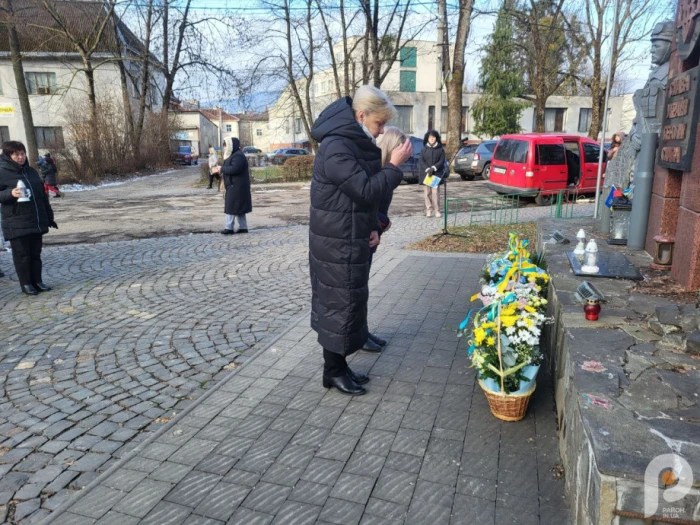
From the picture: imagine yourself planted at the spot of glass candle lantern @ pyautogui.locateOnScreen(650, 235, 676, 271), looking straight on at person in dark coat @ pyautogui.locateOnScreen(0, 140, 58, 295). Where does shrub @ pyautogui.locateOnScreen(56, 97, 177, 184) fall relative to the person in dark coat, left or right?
right

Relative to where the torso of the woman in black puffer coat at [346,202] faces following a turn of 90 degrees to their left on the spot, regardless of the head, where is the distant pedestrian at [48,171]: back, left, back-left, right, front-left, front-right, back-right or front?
front-left

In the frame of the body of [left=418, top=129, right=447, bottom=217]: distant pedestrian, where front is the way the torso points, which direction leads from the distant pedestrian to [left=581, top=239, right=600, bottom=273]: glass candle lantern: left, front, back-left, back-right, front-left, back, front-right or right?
front

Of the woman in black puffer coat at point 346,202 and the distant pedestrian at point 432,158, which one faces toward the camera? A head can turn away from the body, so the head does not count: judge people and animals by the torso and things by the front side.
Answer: the distant pedestrian

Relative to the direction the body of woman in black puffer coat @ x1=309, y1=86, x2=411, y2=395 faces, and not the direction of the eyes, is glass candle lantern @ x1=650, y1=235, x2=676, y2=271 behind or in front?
in front

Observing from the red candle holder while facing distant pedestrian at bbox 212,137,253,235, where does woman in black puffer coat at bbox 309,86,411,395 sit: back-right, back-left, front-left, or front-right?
front-left

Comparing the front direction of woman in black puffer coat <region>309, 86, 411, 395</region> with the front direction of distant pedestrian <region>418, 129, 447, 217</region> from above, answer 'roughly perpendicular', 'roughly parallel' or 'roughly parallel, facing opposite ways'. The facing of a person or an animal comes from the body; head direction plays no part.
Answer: roughly perpendicular

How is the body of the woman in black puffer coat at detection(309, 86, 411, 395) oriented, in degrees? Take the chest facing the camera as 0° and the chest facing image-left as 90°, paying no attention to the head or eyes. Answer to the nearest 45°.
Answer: approximately 270°

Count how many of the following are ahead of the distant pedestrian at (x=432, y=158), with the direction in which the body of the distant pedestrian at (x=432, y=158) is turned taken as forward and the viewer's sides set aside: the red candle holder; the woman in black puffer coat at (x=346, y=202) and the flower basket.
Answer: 3

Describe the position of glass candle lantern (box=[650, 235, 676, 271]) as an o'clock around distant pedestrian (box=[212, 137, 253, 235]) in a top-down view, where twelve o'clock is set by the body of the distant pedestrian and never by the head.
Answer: The glass candle lantern is roughly at 8 o'clock from the distant pedestrian.

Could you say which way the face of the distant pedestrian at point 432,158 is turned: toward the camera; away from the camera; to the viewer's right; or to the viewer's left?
toward the camera

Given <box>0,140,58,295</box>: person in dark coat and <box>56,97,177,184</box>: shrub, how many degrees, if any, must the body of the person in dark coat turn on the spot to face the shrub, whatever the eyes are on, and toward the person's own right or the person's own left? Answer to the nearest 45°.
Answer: approximately 135° to the person's own left

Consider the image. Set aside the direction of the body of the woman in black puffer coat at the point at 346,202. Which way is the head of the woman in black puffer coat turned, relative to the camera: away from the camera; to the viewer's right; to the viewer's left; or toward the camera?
to the viewer's right

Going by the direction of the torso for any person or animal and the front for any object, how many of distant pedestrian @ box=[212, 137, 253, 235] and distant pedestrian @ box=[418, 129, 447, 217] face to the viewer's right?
0

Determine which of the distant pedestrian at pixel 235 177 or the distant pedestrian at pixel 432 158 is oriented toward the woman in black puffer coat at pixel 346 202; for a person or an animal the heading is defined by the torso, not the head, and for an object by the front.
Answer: the distant pedestrian at pixel 432 158

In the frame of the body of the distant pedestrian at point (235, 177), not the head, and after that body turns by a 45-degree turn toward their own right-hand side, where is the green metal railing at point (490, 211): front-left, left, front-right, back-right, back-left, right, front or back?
back-right

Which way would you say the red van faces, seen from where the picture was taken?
facing away from the viewer and to the right of the viewer

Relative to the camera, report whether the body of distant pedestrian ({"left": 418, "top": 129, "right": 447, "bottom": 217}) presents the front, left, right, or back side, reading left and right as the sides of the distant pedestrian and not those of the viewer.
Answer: front
